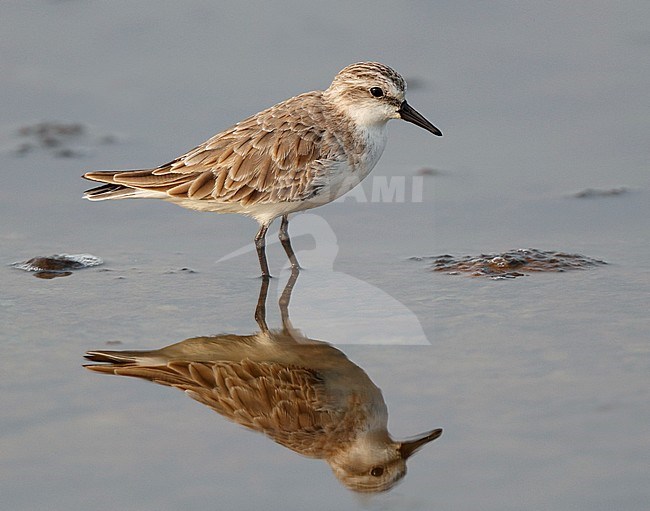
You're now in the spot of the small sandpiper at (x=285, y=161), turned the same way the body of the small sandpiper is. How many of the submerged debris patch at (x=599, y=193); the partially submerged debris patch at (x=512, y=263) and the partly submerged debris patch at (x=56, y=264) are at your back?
1

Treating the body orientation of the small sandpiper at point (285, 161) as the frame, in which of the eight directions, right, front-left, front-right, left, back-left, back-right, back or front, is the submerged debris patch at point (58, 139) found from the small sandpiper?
back-left

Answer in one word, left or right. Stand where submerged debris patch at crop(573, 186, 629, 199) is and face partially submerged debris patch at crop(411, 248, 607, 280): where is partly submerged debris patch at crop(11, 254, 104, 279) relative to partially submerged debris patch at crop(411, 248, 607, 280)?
right

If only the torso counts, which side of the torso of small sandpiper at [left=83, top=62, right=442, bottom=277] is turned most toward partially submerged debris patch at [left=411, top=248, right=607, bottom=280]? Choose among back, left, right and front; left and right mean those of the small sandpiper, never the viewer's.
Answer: front

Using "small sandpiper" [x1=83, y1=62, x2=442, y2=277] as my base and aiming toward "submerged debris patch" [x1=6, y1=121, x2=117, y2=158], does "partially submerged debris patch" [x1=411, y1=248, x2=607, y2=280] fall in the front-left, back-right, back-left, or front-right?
back-right

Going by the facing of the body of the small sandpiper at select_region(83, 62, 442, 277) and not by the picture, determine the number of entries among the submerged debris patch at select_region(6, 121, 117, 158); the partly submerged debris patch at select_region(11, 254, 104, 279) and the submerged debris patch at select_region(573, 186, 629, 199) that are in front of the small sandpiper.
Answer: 1

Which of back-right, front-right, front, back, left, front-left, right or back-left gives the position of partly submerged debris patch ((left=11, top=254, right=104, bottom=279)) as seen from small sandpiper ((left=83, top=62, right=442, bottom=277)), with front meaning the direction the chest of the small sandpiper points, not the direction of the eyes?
back

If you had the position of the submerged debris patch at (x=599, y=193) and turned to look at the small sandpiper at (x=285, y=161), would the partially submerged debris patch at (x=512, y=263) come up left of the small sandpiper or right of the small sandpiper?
left

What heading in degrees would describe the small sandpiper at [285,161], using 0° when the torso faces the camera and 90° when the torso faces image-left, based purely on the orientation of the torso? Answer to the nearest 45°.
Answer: approximately 270°
